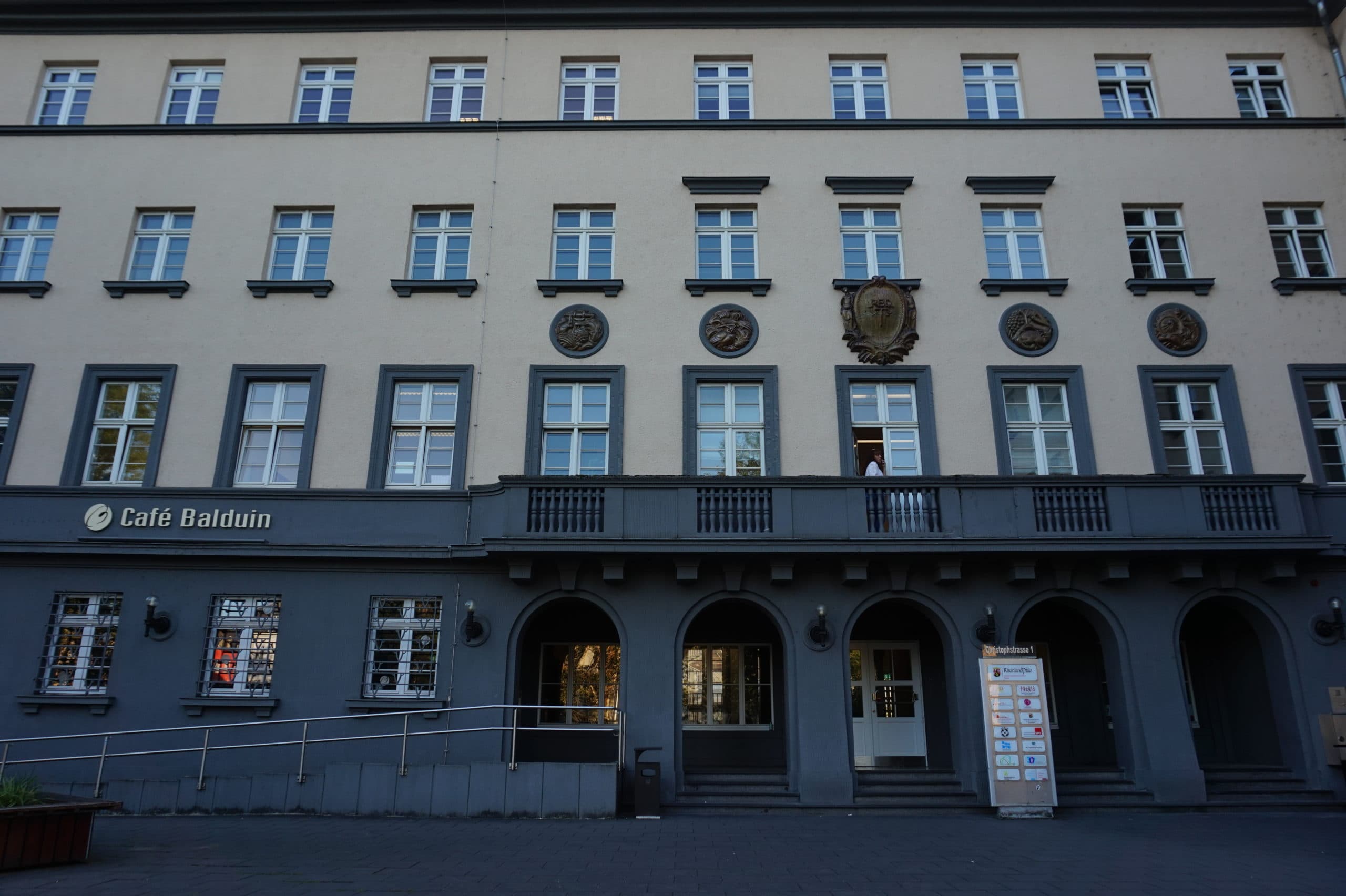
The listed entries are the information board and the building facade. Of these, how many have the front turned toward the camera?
2

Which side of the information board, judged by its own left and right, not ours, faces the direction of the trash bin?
right

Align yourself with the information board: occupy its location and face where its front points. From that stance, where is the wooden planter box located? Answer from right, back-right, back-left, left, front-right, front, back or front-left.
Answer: front-right

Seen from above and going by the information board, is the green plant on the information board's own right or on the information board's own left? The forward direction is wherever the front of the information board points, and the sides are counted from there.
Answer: on the information board's own right

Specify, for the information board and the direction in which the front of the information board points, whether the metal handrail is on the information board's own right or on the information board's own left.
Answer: on the information board's own right

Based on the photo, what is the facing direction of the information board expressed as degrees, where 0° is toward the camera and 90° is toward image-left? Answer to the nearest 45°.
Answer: approximately 0°
